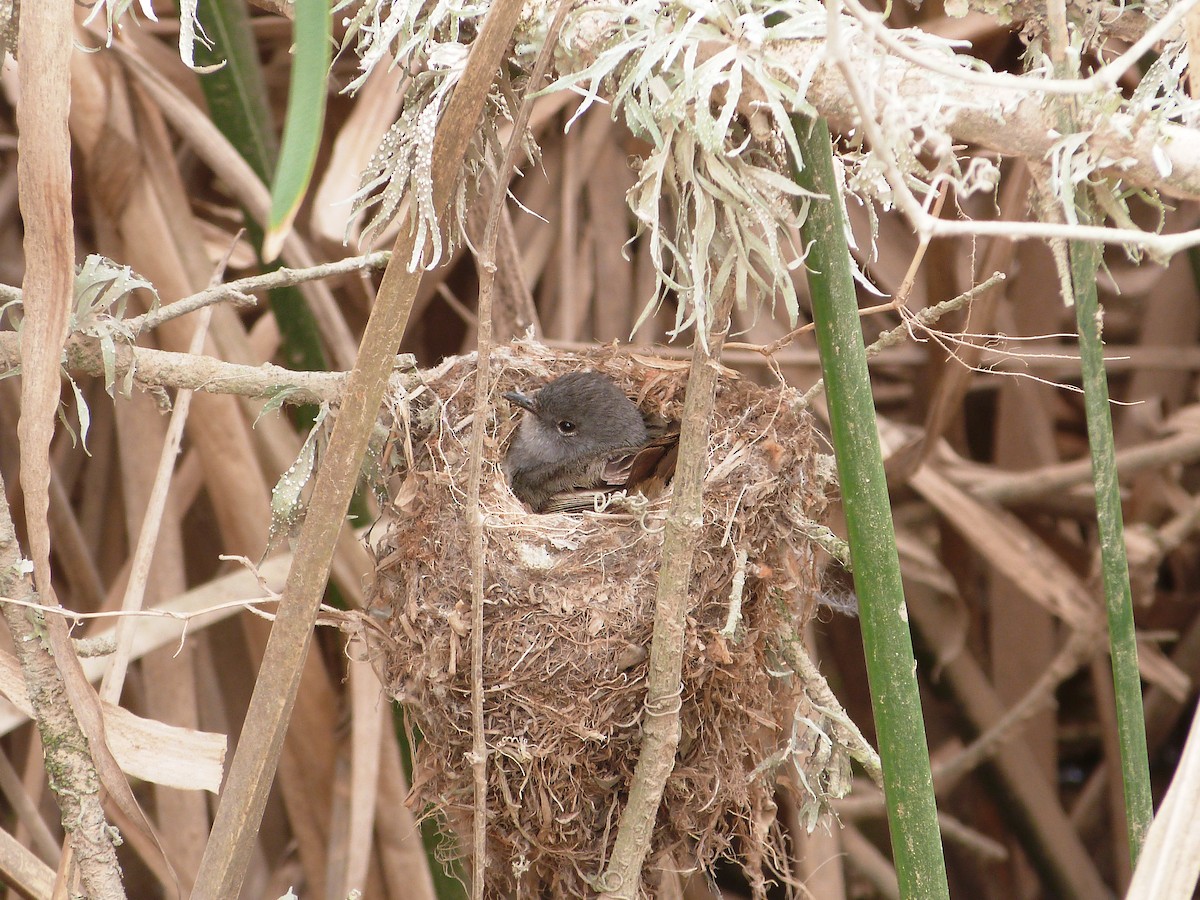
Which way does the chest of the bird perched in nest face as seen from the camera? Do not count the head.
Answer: to the viewer's left

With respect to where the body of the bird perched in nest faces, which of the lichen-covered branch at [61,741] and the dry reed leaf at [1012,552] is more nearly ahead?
the lichen-covered branch

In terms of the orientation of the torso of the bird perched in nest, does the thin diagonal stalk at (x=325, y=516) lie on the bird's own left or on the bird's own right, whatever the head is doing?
on the bird's own left

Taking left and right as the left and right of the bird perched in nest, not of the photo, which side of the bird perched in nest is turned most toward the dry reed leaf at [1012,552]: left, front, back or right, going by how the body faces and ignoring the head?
back

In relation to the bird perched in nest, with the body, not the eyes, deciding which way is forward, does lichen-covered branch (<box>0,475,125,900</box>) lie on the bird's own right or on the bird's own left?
on the bird's own right
